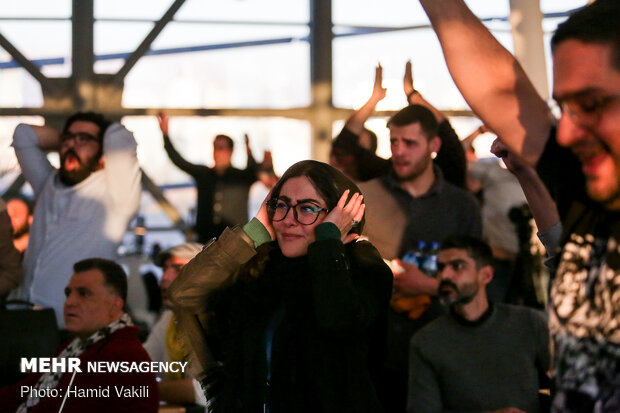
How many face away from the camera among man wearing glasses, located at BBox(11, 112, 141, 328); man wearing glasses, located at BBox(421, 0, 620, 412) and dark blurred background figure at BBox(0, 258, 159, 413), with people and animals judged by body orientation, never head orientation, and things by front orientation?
0

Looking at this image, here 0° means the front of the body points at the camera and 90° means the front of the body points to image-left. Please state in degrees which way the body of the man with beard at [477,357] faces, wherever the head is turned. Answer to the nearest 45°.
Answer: approximately 45°

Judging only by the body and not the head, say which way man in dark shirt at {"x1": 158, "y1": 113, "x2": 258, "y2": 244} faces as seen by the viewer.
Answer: toward the camera

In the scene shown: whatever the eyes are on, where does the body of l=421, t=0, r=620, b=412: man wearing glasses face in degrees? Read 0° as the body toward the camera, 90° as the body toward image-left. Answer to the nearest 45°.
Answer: approximately 45°

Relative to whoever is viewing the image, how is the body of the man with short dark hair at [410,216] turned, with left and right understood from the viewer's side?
facing the viewer and to the left of the viewer

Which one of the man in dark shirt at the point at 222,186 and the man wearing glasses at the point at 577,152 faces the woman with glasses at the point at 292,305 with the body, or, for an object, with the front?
the man in dark shirt

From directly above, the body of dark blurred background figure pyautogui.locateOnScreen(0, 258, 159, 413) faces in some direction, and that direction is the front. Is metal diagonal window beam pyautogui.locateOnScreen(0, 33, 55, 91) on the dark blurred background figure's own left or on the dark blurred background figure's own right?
on the dark blurred background figure's own right

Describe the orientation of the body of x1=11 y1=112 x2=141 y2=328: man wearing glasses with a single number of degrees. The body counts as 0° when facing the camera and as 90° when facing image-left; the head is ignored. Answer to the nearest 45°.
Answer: approximately 45°

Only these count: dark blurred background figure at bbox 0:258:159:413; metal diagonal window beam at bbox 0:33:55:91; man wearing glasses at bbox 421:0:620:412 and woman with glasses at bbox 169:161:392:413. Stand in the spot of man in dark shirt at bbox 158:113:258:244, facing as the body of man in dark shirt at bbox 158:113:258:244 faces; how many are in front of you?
3

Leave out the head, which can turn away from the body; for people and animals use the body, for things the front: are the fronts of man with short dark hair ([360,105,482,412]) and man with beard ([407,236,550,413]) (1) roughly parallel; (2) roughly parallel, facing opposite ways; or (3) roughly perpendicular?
roughly parallel

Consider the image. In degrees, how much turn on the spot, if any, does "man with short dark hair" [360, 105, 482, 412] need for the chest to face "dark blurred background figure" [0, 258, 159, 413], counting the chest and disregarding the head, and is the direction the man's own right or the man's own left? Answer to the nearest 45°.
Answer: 0° — they already face them

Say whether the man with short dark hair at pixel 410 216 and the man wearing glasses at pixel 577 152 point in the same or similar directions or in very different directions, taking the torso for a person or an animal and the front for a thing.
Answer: same or similar directions

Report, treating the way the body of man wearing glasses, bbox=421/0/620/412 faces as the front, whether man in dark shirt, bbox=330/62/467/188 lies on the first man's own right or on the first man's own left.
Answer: on the first man's own right

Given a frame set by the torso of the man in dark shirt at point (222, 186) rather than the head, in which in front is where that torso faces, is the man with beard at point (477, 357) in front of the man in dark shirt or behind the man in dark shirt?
in front
